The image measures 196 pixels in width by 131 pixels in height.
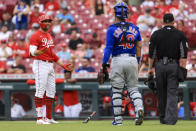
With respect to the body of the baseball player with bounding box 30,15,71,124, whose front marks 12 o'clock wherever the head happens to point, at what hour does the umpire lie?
The umpire is roughly at 11 o'clock from the baseball player.

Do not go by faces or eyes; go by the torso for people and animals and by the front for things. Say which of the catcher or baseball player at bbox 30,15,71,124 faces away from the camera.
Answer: the catcher

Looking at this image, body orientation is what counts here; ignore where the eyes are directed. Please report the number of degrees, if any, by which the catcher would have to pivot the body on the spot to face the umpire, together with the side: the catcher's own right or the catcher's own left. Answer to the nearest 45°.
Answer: approximately 45° to the catcher's own right

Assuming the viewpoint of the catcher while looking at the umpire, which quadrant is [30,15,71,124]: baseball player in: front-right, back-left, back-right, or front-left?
back-left

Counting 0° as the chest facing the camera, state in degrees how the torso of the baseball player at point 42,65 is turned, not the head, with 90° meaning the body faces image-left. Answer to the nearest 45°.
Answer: approximately 315°

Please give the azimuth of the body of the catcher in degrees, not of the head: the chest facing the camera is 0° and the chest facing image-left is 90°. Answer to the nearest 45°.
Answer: approximately 180°
